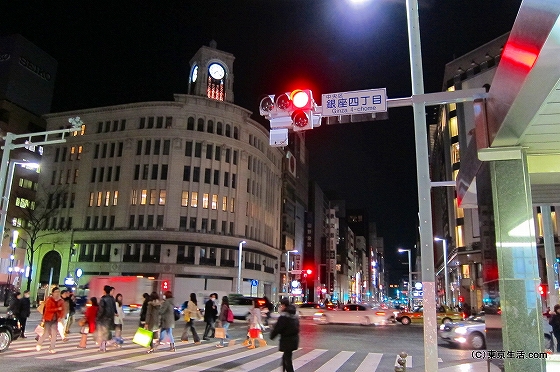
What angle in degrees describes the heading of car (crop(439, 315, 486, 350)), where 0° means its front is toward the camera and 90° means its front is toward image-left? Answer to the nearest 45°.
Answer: approximately 45°

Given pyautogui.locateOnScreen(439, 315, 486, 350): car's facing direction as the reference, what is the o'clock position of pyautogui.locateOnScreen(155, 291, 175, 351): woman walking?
The woman walking is roughly at 12 o'clock from the car.

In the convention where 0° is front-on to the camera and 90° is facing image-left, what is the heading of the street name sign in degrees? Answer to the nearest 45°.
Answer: approximately 0°

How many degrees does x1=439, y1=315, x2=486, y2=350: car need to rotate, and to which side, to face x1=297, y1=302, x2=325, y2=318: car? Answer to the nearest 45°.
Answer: approximately 90° to its right

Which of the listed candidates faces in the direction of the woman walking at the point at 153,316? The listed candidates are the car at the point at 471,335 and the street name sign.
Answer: the car

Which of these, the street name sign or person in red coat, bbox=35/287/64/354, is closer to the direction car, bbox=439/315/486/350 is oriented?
the person in red coat

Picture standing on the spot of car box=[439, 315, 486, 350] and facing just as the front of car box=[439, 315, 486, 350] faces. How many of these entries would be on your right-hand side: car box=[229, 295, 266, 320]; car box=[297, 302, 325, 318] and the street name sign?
2

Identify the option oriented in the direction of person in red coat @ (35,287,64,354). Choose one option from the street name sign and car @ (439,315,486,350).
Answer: the car

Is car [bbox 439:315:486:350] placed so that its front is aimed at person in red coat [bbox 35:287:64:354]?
yes

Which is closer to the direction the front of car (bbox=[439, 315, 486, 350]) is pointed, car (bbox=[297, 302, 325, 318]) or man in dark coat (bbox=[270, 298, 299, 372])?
the man in dark coat

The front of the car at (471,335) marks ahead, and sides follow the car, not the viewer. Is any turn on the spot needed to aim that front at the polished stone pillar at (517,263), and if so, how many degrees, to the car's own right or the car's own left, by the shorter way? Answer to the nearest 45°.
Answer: approximately 45° to the car's own left

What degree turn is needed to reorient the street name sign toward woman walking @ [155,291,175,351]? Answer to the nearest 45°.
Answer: approximately 135° to its right

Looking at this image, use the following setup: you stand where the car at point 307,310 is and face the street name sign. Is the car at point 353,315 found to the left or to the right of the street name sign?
left

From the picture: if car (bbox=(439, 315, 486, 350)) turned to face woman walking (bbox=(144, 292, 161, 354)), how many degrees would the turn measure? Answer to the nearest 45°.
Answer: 0° — it already faces them
